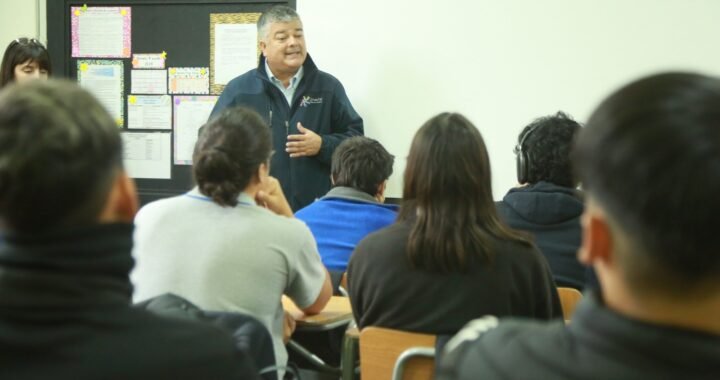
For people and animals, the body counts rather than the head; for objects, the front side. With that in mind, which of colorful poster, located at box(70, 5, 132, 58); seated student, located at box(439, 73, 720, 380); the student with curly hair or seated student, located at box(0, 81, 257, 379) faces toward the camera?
the colorful poster

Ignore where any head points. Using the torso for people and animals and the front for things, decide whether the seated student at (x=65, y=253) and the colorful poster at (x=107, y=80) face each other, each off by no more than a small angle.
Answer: yes

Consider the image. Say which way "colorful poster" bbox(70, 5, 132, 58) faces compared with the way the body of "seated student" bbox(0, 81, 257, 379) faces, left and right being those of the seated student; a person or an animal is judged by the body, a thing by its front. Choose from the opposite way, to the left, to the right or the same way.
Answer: the opposite way

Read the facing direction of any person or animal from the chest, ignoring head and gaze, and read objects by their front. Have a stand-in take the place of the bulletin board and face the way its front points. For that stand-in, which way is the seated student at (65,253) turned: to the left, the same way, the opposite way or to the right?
the opposite way

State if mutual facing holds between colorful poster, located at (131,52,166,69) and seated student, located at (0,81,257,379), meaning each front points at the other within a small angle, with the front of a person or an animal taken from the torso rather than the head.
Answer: yes

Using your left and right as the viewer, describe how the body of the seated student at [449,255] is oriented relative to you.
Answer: facing away from the viewer

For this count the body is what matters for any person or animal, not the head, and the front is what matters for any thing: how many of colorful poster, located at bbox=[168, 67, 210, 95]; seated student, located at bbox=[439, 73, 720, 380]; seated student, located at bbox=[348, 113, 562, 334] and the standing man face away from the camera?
2

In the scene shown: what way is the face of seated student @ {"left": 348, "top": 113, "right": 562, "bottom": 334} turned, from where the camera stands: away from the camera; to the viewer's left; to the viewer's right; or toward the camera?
away from the camera

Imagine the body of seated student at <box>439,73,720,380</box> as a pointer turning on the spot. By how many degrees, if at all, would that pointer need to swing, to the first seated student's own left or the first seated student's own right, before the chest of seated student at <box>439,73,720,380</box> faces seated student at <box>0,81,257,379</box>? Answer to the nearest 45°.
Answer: approximately 90° to the first seated student's own left

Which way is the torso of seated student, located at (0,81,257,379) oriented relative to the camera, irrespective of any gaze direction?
away from the camera
